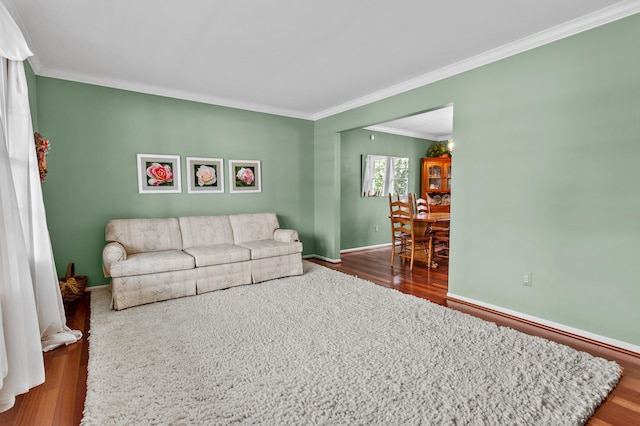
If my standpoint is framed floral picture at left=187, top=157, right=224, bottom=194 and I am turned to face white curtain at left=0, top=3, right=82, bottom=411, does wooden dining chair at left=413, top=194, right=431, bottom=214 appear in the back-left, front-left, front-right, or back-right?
back-left

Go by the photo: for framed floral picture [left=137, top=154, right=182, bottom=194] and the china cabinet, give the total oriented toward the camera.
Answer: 2

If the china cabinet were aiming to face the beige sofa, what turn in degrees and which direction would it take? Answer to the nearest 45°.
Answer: approximately 45° to its right

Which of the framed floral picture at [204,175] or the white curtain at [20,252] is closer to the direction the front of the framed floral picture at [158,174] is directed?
the white curtain

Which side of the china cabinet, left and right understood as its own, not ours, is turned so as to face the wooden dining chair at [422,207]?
front

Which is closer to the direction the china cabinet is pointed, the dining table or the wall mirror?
the dining table

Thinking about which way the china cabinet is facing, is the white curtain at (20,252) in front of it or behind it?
in front

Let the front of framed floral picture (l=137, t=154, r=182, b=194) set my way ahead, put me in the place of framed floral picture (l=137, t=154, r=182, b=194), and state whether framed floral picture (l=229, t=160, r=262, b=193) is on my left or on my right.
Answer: on my left

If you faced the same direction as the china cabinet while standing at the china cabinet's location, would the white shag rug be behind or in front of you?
in front

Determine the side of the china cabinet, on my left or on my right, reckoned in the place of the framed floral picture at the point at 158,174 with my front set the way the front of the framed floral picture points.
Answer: on my left

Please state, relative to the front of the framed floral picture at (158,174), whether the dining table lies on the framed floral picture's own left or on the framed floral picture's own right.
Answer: on the framed floral picture's own left

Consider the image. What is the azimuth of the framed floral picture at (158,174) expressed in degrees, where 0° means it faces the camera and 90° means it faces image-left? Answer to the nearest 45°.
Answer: approximately 0°

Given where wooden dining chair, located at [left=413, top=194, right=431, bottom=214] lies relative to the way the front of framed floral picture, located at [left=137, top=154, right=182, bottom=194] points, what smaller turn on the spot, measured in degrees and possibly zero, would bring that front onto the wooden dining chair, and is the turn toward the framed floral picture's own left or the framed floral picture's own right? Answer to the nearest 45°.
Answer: approximately 90° to the framed floral picture's own left
